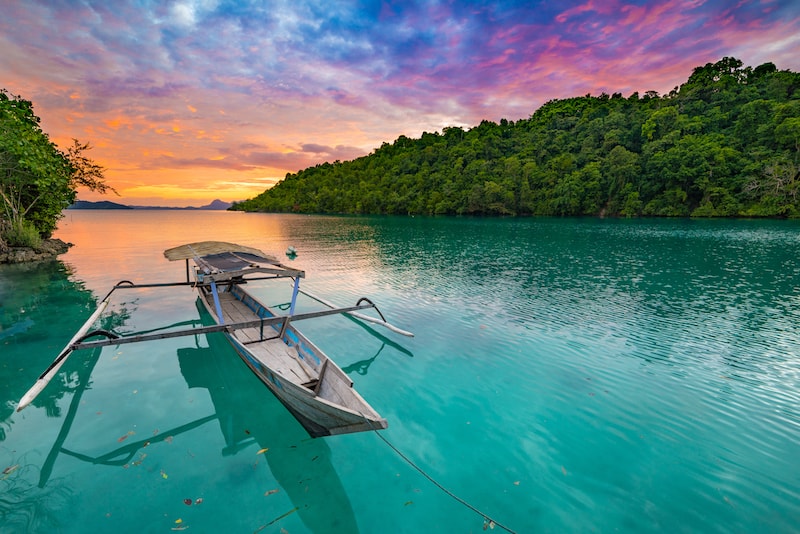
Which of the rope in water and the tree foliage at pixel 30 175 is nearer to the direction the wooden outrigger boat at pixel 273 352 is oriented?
the rope in water

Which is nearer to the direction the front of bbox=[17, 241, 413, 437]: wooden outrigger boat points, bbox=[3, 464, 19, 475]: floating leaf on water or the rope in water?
the rope in water

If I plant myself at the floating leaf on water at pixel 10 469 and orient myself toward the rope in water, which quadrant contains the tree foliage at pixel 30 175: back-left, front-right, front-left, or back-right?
back-left

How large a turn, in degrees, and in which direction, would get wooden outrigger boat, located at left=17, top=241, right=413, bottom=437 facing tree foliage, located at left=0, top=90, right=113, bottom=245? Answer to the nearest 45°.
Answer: approximately 180°

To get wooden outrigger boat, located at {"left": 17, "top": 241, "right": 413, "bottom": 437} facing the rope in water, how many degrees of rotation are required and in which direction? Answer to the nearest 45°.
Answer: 0° — it already faces it

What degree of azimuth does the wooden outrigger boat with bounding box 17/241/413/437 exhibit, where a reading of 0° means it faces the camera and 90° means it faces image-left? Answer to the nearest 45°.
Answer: approximately 315°
